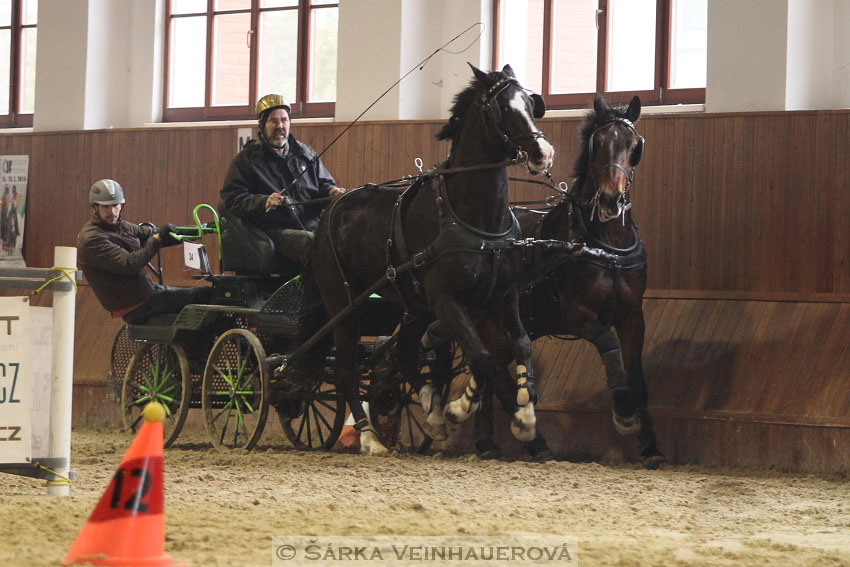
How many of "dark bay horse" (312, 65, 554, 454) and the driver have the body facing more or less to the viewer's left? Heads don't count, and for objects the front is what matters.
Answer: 0

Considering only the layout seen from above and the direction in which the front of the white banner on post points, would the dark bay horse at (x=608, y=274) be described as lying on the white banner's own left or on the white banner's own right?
on the white banner's own left

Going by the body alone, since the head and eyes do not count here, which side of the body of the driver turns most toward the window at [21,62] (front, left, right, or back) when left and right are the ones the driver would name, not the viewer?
back

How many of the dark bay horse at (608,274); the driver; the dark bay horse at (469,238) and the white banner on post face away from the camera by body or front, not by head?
0

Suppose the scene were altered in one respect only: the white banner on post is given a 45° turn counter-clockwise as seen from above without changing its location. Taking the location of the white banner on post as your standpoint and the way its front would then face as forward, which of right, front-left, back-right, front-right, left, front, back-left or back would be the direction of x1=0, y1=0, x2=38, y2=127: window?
back-left

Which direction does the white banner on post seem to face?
toward the camera

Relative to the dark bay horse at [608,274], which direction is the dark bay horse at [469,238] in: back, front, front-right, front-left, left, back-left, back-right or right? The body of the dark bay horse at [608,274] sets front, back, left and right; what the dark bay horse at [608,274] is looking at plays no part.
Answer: right

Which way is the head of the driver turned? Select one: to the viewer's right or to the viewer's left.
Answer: to the viewer's right

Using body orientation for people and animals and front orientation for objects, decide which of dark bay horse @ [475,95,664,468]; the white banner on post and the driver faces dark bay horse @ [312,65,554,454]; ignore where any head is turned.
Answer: the driver

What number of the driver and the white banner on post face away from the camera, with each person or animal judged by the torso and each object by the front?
0

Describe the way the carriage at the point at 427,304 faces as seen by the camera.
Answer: facing the viewer and to the right of the viewer

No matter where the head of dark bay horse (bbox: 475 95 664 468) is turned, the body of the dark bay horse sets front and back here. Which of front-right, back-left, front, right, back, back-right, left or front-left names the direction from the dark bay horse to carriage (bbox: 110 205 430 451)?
back-right

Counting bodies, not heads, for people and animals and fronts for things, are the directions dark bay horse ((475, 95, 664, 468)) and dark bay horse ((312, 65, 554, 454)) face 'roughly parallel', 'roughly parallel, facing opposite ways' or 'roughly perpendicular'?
roughly parallel

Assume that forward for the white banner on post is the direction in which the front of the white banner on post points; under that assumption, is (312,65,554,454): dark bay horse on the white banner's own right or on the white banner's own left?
on the white banner's own left

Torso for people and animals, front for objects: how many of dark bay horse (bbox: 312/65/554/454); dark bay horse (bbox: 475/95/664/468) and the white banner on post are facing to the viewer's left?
0

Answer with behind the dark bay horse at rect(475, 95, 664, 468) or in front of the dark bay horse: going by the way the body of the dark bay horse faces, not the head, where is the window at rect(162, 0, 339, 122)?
behind
